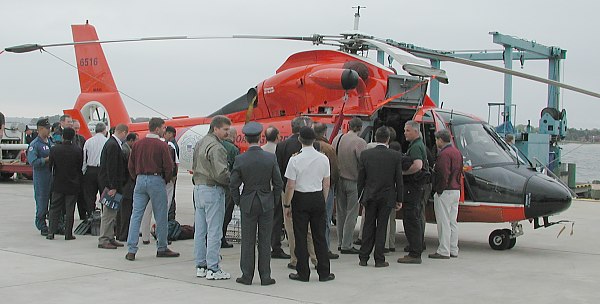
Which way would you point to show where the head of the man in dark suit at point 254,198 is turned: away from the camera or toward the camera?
away from the camera

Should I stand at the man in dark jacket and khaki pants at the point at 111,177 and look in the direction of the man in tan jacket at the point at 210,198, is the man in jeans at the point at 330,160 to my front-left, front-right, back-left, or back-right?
front-left

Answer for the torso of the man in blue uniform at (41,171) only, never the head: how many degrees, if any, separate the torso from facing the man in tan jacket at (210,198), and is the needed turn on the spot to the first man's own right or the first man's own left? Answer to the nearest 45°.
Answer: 0° — they already face them

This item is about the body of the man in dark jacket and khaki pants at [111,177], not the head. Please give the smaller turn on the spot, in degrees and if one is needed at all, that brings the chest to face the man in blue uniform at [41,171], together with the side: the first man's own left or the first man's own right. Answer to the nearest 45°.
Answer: approximately 135° to the first man's own left

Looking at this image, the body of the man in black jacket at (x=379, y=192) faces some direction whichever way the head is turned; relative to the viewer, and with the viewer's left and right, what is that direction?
facing away from the viewer

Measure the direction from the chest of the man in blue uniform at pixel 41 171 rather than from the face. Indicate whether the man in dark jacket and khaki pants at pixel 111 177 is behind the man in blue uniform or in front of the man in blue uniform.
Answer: in front

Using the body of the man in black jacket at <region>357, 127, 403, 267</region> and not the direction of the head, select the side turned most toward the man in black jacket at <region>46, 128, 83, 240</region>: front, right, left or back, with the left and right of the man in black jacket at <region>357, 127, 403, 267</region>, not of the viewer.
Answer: left

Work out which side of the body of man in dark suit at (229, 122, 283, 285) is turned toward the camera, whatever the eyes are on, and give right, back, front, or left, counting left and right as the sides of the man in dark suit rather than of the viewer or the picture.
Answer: back

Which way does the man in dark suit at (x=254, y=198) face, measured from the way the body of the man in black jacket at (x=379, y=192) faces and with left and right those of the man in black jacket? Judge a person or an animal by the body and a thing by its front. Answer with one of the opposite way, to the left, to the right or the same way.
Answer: the same way

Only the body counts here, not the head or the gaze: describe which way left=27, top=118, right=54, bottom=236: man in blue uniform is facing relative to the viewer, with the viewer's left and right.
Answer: facing the viewer and to the right of the viewer

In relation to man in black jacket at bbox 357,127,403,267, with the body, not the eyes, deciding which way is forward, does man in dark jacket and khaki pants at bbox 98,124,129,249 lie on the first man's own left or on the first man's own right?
on the first man's own left
